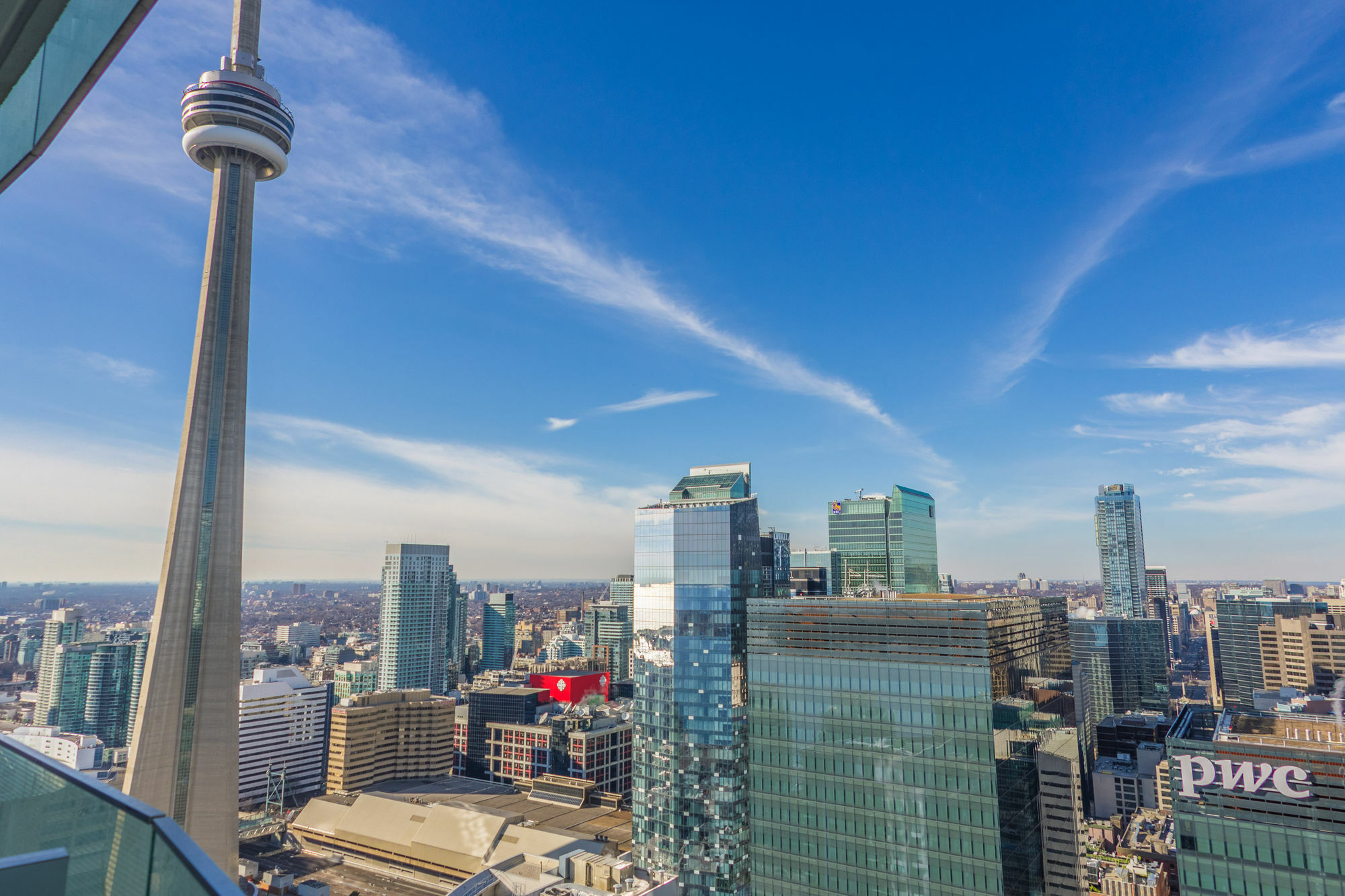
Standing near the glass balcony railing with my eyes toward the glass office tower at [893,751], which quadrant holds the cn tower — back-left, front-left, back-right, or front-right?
front-left

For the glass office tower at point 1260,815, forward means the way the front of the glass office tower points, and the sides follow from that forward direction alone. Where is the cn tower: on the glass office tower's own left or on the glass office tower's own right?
on the glass office tower's own right

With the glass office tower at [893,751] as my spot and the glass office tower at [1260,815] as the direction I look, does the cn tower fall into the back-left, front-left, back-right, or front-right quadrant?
back-right

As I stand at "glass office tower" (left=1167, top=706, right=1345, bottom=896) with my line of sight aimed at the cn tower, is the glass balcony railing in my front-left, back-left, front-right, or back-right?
front-left

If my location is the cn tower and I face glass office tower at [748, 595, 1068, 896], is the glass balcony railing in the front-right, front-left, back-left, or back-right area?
front-right

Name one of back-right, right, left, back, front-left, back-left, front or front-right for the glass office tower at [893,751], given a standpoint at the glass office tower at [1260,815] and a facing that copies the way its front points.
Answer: right

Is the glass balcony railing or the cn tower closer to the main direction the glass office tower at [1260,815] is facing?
the glass balcony railing

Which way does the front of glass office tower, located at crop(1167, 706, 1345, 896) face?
toward the camera

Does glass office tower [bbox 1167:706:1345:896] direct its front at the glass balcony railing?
yes
